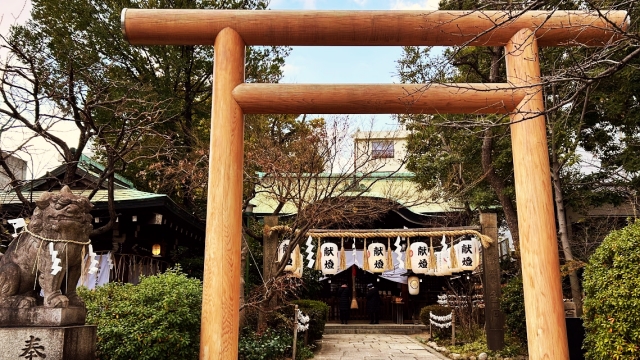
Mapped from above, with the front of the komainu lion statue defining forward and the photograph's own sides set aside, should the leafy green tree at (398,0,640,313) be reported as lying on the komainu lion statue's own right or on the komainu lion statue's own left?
on the komainu lion statue's own left

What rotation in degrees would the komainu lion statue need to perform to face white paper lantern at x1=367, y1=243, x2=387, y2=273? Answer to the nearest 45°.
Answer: approximately 90° to its left

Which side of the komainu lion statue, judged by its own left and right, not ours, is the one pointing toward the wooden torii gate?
front

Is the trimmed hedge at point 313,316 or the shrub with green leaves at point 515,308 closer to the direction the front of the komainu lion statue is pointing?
the shrub with green leaves

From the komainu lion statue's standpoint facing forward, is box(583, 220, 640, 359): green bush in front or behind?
in front

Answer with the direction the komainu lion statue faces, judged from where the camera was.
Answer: facing the viewer and to the right of the viewer

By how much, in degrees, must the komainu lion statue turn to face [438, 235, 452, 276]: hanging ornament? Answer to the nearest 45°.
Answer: approximately 90° to its left

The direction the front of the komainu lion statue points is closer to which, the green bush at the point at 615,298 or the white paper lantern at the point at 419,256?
the green bush

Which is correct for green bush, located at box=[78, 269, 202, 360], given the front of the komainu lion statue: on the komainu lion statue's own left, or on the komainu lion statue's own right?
on the komainu lion statue's own left

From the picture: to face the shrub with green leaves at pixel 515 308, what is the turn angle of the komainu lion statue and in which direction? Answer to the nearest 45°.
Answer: approximately 45° to its left

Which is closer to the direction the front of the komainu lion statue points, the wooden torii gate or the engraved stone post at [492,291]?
the wooden torii gate

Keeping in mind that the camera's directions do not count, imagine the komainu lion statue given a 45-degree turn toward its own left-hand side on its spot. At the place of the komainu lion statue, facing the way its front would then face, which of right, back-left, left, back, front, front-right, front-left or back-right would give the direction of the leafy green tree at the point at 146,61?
left

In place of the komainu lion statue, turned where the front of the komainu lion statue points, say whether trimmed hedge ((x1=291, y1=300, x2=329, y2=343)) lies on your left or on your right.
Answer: on your left

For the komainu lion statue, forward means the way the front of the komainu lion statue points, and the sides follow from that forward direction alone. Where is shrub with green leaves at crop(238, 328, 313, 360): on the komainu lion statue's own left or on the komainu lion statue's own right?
on the komainu lion statue's own left

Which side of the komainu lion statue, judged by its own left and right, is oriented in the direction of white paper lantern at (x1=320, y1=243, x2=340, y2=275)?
left
